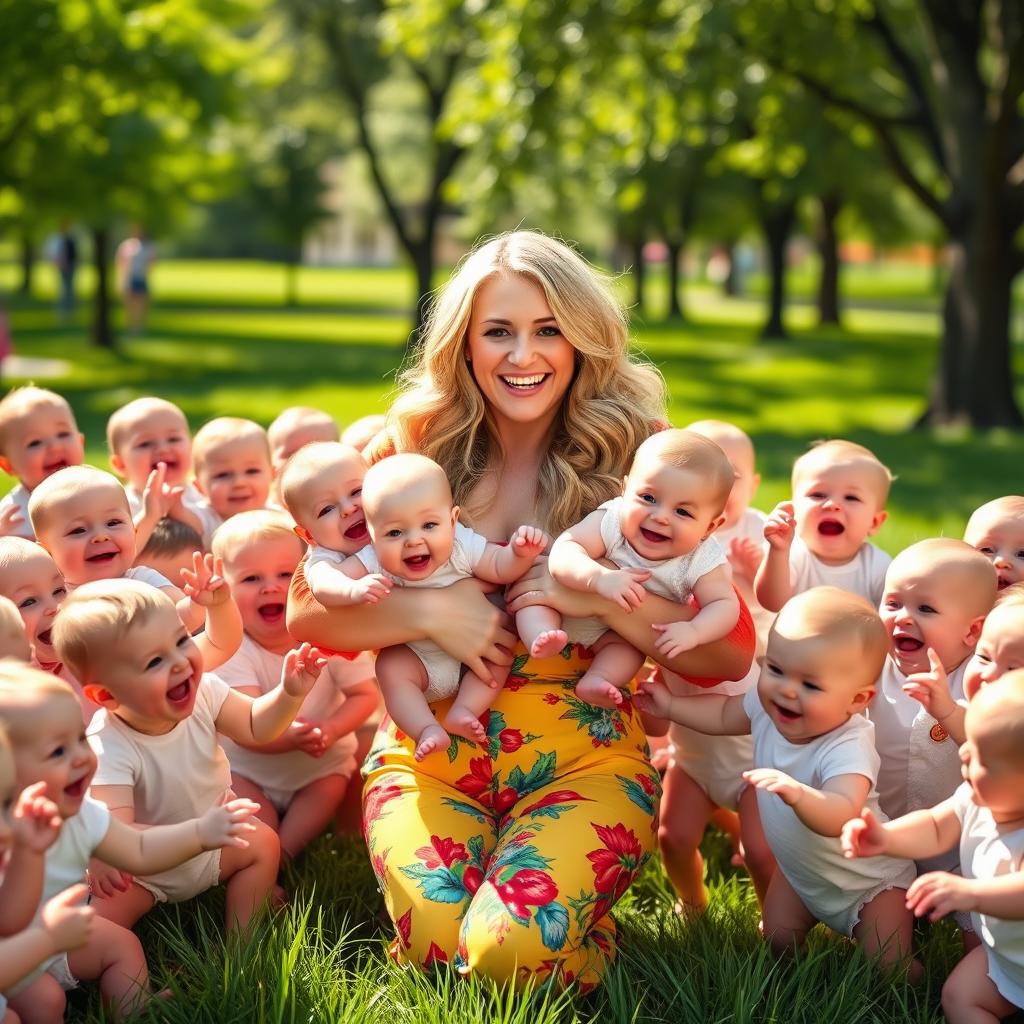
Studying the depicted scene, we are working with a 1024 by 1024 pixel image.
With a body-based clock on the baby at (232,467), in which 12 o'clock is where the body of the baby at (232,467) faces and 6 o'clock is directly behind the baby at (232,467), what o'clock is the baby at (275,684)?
the baby at (275,684) is roughly at 12 o'clock from the baby at (232,467).

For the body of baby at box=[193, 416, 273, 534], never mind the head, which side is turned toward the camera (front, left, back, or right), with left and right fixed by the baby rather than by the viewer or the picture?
front

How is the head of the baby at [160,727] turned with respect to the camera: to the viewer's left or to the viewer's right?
to the viewer's right

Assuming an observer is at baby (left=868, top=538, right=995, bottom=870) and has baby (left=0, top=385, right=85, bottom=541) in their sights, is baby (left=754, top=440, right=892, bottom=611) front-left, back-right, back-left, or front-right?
front-right

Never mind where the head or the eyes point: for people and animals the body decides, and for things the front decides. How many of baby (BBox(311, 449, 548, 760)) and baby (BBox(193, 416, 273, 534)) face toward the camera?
2

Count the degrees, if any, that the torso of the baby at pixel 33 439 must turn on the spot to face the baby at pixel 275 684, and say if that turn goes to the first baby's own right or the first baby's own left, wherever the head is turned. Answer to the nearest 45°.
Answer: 0° — they already face them

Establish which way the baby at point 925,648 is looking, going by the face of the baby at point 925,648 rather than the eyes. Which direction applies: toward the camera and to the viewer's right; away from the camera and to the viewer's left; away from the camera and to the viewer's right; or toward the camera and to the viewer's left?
toward the camera and to the viewer's left

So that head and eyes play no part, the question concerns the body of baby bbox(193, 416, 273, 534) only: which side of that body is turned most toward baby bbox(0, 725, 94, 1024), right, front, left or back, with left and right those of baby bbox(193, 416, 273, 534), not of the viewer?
front

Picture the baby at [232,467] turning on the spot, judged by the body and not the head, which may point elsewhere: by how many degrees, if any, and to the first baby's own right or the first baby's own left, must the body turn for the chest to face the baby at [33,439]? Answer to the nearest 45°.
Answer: approximately 90° to the first baby's own right

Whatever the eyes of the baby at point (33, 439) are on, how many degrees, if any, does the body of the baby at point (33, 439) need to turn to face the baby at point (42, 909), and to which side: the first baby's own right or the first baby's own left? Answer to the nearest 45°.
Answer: approximately 45° to the first baby's own right

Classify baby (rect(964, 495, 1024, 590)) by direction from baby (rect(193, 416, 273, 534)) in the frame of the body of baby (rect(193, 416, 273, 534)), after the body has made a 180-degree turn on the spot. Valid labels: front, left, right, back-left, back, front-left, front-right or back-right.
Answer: back-right

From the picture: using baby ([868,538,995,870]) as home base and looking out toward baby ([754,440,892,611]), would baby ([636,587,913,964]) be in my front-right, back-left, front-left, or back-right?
back-left

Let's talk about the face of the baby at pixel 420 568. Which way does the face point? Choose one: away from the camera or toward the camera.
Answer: toward the camera

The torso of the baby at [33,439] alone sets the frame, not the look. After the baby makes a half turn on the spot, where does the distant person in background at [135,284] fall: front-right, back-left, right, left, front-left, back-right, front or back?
front-right

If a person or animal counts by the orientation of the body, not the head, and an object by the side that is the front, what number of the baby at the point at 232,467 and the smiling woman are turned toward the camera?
2

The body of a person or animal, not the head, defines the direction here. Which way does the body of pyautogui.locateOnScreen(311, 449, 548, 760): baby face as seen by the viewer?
toward the camera

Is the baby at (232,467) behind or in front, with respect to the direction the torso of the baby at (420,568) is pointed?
behind

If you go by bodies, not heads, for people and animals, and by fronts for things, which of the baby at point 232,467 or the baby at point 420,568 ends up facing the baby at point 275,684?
the baby at point 232,467
